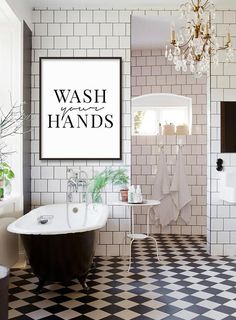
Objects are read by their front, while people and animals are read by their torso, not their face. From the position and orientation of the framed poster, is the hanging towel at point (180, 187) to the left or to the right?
on its left

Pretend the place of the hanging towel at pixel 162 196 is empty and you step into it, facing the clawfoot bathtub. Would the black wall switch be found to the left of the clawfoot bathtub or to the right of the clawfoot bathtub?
left

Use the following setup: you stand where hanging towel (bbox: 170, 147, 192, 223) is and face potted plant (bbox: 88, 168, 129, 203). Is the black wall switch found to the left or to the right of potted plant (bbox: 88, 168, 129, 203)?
left

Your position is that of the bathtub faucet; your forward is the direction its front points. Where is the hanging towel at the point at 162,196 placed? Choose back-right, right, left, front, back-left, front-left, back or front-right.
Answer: back-left

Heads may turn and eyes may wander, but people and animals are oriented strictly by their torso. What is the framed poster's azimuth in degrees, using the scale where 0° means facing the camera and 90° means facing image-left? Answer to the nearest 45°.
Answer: approximately 0°

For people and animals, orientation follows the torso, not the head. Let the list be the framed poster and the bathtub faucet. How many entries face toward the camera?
2

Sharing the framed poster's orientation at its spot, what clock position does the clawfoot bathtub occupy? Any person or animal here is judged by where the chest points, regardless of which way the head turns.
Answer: The clawfoot bathtub is roughly at 12 o'clock from the framed poster.

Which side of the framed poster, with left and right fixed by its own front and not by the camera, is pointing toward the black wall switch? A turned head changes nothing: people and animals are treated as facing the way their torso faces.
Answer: left
